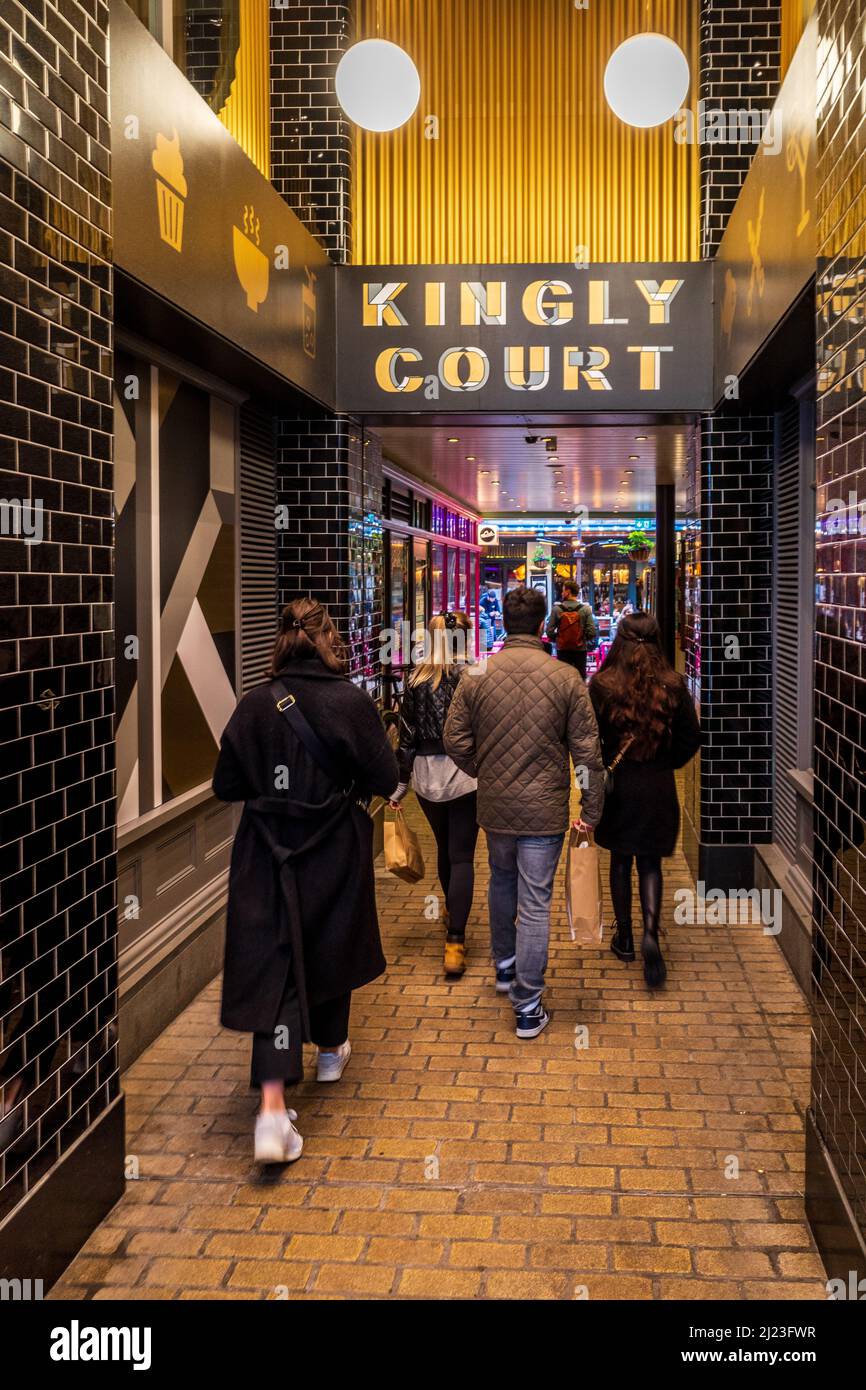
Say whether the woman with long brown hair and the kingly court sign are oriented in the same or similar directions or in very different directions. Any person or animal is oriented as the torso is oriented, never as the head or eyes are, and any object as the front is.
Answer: very different directions

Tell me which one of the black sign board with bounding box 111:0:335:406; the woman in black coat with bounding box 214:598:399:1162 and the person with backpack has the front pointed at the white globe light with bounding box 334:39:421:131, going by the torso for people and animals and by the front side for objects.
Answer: the woman in black coat

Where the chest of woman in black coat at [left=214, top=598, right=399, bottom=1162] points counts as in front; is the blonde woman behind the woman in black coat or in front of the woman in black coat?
in front

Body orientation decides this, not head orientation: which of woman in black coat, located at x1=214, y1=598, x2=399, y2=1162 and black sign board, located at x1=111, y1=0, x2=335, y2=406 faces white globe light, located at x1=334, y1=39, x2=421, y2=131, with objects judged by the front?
the woman in black coat

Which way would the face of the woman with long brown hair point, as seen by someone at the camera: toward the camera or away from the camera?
away from the camera

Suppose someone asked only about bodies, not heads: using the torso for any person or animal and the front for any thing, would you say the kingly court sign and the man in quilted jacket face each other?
yes

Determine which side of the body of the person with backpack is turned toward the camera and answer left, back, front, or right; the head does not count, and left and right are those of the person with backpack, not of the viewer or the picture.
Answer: back

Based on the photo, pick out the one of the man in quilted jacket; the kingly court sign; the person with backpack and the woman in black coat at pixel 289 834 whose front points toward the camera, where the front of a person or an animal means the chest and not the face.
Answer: the kingly court sign

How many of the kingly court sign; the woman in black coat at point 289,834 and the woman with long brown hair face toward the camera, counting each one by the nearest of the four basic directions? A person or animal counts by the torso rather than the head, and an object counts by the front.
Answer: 1

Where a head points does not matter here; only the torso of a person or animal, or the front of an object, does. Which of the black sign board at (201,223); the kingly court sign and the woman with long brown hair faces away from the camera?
the woman with long brown hair

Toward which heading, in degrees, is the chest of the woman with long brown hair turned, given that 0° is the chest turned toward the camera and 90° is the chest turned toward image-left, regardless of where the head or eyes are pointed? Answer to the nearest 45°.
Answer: approximately 180°

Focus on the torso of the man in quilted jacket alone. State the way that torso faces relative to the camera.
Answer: away from the camera

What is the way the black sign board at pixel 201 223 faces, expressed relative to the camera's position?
facing the viewer and to the right of the viewer

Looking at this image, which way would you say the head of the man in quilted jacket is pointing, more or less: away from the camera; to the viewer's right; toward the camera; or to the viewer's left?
away from the camera

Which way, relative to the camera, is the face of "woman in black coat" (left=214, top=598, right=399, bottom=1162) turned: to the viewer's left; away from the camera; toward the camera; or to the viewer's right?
away from the camera

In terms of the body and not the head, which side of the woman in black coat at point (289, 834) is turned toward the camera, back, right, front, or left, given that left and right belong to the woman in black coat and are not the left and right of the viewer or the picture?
back
